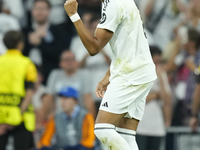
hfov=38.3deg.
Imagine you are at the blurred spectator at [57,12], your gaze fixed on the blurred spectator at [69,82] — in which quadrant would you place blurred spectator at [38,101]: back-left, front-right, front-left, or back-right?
front-right

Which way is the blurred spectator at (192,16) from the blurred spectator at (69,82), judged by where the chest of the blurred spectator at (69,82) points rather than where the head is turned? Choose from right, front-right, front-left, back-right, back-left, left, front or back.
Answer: left

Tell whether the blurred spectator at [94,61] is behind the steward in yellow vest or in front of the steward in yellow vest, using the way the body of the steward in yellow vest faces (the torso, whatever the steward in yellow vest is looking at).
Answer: in front

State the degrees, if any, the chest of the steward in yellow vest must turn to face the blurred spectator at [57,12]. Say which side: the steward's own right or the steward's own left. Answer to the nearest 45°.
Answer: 0° — they already face them

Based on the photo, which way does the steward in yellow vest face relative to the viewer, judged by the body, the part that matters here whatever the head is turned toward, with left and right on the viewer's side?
facing away from the viewer and to the right of the viewer

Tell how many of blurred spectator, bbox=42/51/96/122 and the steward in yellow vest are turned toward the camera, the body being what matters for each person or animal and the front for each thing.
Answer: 1

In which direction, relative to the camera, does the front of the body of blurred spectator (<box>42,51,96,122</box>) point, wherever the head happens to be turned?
toward the camera

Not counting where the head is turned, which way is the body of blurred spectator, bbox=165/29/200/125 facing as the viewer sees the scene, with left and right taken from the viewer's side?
facing the viewer and to the left of the viewer

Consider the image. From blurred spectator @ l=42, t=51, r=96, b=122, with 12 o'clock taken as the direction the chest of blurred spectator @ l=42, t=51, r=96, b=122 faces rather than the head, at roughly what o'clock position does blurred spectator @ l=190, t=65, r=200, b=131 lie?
blurred spectator @ l=190, t=65, r=200, b=131 is roughly at 10 o'clock from blurred spectator @ l=42, t=51, r=96, b=122.
